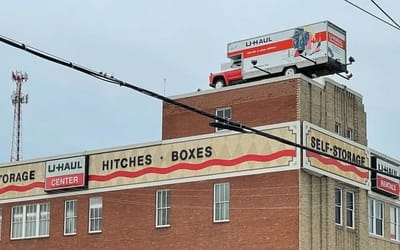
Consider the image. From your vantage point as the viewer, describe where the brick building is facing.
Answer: facing the viewer and to the right of the viewer

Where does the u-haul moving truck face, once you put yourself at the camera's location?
facing away from the viewer and to the left of the viewer
